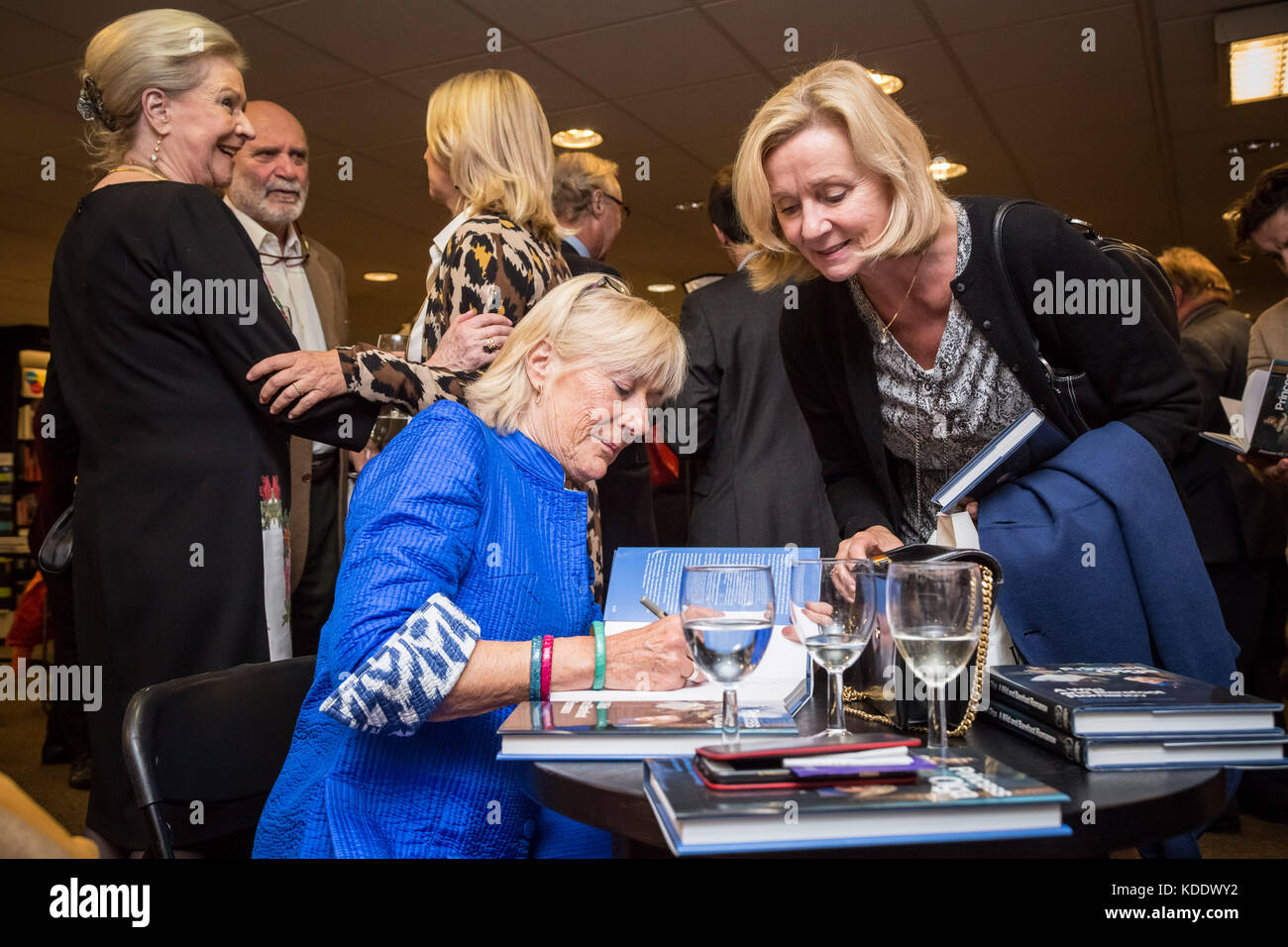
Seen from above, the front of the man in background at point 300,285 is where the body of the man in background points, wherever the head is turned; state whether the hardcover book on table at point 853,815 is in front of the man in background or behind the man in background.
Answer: in front

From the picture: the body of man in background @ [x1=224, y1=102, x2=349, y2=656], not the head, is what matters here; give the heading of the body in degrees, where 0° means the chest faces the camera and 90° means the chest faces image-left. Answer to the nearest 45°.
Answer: approximately 315°

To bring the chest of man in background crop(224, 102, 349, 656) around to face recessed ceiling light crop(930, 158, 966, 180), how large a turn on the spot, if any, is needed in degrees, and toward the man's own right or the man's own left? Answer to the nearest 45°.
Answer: approximately 90° to the man's own left

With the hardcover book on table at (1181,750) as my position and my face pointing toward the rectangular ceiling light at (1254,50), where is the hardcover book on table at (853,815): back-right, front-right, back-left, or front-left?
back-left

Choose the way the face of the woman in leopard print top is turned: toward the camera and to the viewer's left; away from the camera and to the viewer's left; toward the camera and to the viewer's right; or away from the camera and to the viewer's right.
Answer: away from the camera and to the viewer's left

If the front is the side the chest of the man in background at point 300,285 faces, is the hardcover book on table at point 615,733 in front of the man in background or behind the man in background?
in front

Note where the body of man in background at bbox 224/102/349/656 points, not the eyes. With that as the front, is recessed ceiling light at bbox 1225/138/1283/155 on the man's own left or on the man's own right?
on the man's own left

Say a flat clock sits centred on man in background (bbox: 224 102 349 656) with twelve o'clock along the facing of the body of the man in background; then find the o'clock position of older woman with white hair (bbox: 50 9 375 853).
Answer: The older woman with white hair is roughly at 2 o'clock from the man in background.
